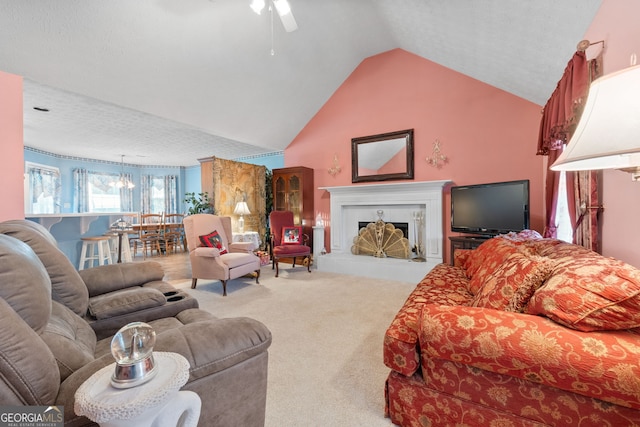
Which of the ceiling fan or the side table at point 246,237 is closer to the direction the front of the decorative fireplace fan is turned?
the ceiling fan

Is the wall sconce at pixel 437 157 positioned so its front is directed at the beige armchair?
no

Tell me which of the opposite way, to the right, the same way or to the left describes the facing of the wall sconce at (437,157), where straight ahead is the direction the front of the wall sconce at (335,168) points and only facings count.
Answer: the same way

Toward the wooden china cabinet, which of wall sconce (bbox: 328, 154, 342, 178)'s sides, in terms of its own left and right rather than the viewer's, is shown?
right

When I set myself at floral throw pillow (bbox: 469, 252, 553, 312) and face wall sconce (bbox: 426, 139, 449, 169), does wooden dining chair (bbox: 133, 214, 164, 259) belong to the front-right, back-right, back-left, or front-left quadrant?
front-left

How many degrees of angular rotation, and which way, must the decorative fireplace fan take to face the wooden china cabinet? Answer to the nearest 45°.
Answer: approximately 90° to its right

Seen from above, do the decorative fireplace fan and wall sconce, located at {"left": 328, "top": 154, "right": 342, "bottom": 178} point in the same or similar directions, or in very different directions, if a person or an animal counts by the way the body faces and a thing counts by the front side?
same or similar directions

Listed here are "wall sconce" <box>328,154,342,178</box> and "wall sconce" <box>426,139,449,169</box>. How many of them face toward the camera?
2

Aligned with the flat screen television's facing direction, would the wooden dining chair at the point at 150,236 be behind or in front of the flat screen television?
in front

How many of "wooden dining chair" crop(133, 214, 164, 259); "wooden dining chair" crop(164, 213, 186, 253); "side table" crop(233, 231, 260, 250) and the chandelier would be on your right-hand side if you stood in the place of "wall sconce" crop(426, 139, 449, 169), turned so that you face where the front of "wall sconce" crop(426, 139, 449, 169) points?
4

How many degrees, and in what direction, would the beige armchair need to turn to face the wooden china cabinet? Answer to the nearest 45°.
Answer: approximately 90° to its left

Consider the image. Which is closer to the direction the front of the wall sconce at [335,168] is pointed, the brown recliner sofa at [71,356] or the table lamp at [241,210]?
the brown recliner sofa

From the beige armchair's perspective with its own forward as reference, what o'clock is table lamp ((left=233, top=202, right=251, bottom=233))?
The table lamp is roughly at 8 o'clock from the beige armchair.

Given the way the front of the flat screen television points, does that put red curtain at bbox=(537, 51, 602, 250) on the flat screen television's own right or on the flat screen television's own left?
on the flat screen television's own left

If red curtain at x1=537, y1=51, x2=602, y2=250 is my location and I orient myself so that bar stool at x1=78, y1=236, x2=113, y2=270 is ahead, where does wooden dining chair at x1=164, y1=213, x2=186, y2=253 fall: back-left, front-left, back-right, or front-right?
front-right

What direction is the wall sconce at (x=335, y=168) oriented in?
toward the camera

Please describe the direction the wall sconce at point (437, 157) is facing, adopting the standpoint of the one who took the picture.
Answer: facing the viewer

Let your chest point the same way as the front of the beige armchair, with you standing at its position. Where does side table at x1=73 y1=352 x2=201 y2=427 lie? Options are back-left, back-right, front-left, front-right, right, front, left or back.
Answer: front-right
